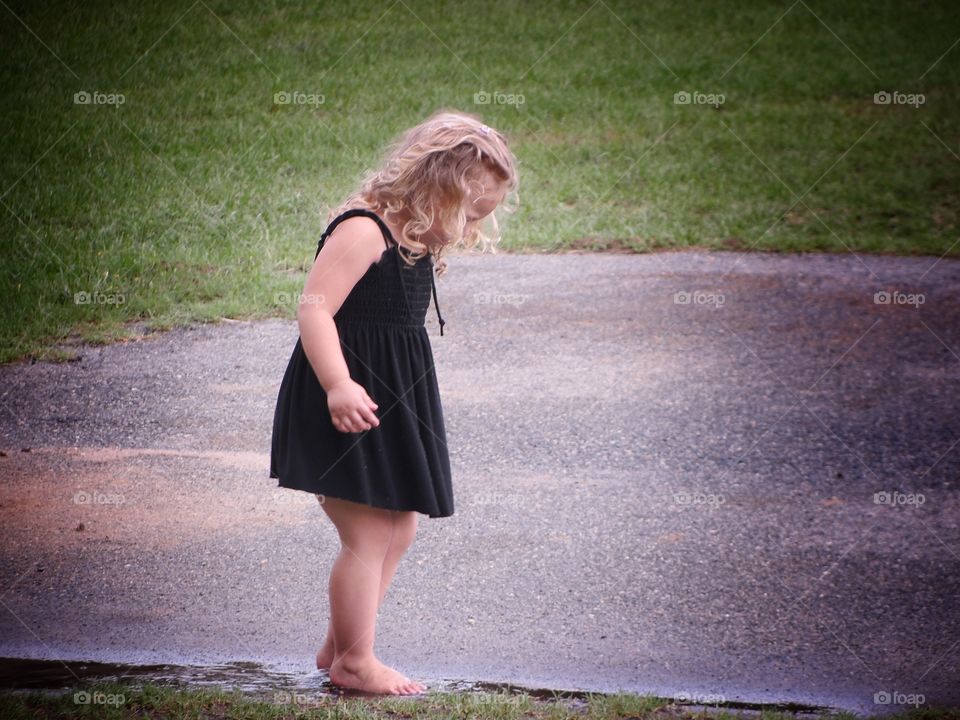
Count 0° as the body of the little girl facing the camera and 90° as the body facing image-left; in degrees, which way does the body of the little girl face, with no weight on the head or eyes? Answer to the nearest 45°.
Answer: approximately 270°

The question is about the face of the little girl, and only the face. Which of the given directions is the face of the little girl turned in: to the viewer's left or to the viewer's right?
to the viewer's right
